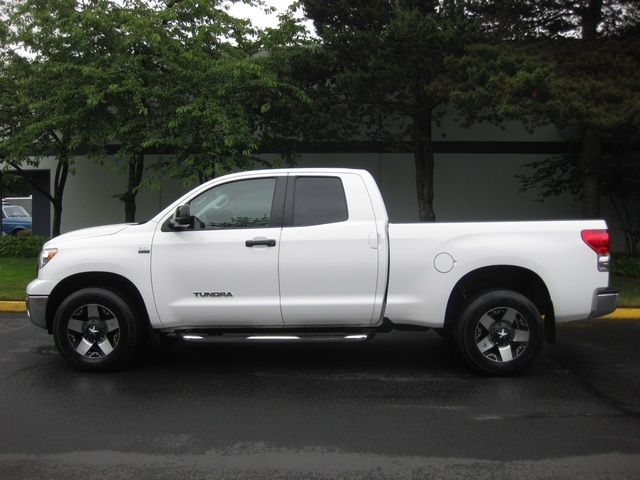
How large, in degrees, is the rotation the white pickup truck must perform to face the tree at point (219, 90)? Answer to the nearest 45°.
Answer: approximately 90° to its right

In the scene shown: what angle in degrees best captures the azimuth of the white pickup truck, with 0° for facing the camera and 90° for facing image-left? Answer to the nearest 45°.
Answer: approximately 90°

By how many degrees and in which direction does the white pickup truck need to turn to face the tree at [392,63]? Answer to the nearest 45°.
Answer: approximately 90° to its right

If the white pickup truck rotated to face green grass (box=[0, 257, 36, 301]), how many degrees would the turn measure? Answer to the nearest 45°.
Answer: approximately 45° to its right

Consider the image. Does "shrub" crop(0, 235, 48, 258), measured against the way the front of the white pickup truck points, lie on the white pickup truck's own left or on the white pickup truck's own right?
on the white pickup truck's own right

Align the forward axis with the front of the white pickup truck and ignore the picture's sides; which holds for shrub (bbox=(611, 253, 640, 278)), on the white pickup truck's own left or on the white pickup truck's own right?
on the white pickup truck's own right
